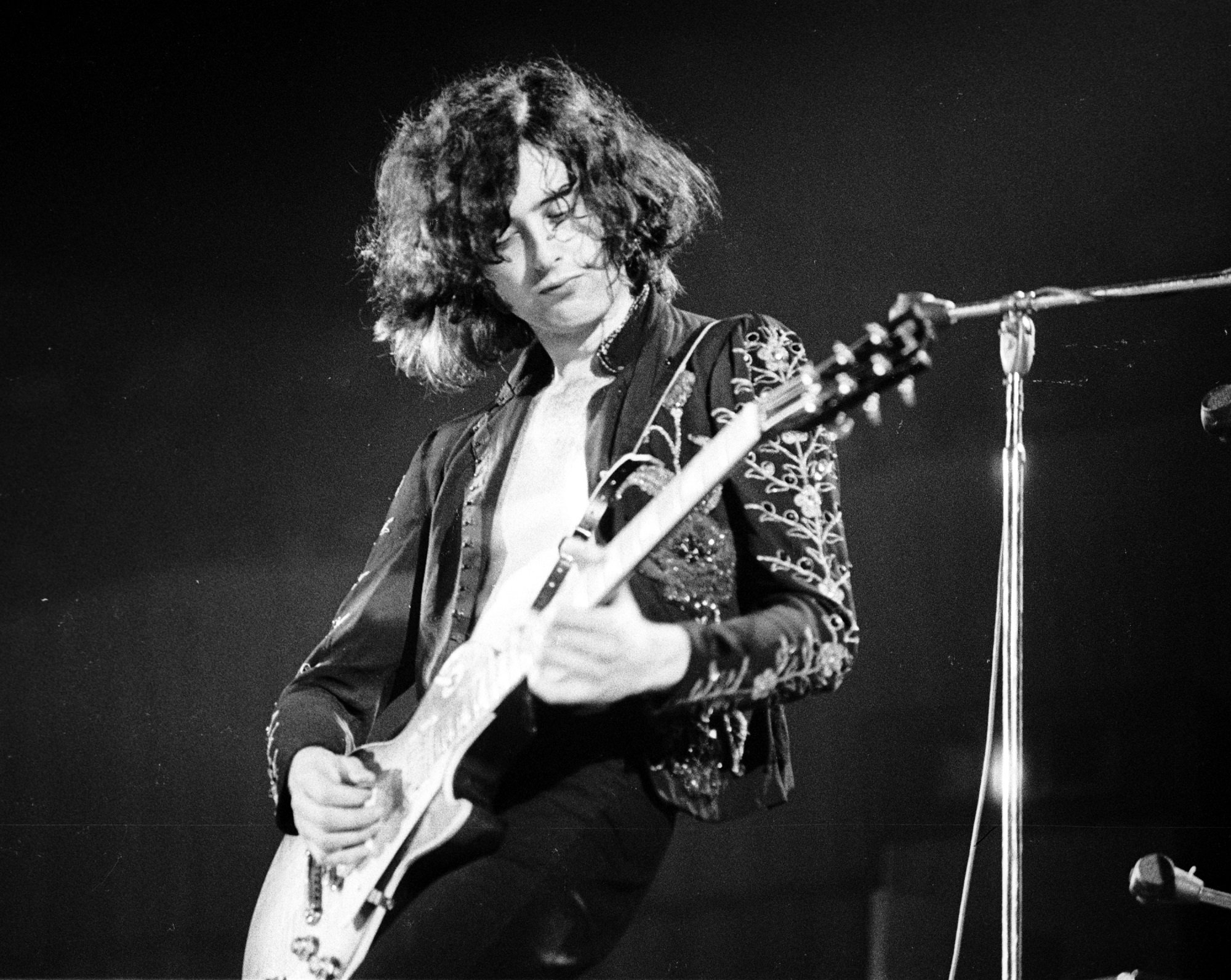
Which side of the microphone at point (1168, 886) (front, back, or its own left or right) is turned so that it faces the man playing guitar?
front

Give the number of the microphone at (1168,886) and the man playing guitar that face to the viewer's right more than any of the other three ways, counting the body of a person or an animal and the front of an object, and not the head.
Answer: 0

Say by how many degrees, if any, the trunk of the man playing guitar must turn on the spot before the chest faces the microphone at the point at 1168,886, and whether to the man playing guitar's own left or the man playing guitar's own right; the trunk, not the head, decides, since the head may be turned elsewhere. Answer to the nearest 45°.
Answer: approximately 135° to the man playing guitar's own left

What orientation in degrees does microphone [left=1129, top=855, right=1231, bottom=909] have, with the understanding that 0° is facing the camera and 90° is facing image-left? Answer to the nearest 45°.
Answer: approximately 90°

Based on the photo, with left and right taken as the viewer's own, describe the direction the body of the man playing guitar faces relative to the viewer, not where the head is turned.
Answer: facing the viewer and to the left of the viewer
